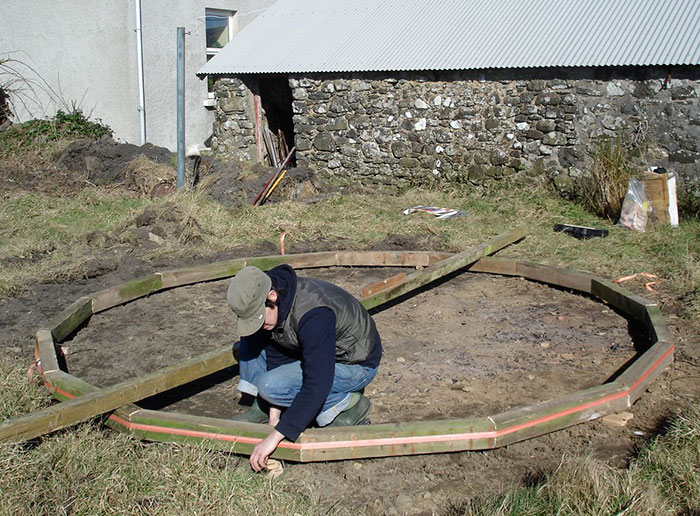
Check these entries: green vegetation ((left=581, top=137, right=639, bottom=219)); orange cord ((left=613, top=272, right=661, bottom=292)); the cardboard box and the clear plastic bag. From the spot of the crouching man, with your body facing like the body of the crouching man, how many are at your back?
4

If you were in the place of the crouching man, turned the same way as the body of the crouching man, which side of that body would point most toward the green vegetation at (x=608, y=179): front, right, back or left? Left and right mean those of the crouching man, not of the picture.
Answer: back

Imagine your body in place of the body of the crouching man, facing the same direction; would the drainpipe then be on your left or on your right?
on your right

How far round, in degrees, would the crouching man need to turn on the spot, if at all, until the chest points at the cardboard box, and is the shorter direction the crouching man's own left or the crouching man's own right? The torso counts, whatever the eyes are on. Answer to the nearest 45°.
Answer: approximately 180°

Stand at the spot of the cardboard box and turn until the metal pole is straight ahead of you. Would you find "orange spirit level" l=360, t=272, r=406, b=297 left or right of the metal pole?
left

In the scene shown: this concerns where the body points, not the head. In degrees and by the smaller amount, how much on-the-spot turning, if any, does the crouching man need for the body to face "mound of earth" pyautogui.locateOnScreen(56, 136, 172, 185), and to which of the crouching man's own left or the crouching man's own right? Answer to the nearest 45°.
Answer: approximately 135° to the crouching man's own right

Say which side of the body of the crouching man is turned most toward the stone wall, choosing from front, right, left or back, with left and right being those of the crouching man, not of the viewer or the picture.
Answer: back

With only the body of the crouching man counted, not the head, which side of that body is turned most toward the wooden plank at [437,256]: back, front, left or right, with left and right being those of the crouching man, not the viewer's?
back

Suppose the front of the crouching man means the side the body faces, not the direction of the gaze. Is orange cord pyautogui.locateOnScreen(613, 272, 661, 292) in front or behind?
behind

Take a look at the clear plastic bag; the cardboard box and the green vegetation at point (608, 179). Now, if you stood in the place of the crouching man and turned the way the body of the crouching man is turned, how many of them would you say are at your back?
3

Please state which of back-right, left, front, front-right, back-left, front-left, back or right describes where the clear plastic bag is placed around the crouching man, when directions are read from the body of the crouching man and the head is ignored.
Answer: back

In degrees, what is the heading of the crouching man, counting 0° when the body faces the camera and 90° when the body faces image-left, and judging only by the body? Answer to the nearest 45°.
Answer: approximately 45°
